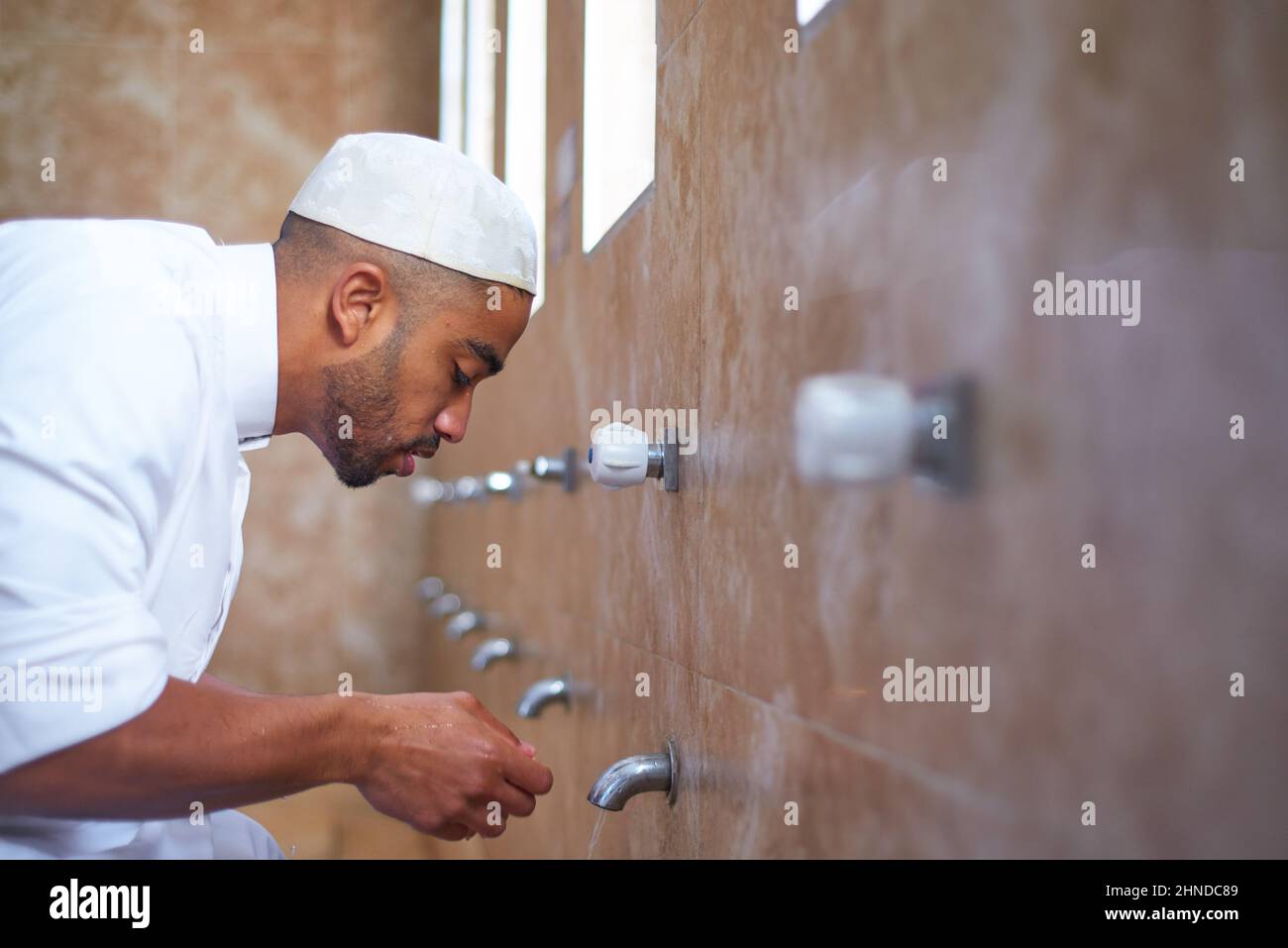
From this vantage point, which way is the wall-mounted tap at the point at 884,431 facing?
to the viewer's left

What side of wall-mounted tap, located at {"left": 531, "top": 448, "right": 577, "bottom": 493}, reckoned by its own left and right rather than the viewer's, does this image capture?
left

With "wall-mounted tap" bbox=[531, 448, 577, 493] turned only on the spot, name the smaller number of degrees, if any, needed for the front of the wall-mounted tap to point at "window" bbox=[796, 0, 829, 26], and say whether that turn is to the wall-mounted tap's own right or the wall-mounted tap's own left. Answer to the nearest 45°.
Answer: approximately 90° to the wall-mounted tap's own left

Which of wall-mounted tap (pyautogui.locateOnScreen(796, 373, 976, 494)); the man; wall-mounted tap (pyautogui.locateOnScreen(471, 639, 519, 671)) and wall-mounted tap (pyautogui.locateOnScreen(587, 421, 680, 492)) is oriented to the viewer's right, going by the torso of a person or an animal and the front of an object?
the man

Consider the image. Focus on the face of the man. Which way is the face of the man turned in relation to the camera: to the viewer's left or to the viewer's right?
to the viewer's right

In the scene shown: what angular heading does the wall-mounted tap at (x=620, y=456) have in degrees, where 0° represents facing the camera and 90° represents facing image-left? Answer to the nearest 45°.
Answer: approximately 90°

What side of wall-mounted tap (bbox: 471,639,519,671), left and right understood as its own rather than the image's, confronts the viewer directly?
left

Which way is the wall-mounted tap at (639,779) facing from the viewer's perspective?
to the viewer's left

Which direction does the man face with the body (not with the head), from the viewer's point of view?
to the viewer's right
